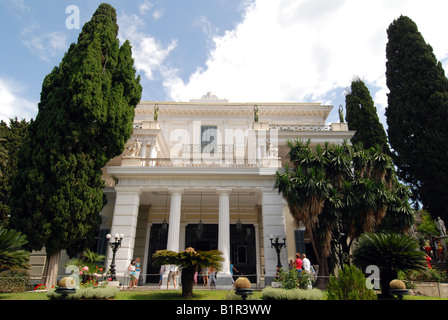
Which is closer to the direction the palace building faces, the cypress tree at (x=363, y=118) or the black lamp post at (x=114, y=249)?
the black lamp post

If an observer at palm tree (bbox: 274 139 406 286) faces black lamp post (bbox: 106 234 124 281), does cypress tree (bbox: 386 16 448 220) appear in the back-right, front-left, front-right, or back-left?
back-right

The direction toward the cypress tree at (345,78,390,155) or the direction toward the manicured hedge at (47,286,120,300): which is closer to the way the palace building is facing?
the manicured hedge

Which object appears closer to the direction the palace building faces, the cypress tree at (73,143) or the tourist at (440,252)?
the cypress tree

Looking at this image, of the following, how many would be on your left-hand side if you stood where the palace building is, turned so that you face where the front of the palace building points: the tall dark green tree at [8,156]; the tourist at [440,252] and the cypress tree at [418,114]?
2

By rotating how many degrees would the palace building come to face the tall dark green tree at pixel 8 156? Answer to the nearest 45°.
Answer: approximately 90° to its right

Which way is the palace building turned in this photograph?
toward the camera

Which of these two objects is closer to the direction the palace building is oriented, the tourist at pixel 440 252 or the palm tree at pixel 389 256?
the palm tree

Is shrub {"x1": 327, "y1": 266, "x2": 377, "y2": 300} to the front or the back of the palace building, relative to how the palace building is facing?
to the front

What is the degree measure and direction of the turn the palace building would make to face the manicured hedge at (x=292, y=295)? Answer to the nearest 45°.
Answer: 0° — it already faces it

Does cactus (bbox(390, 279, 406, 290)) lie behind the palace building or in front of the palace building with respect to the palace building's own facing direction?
in front

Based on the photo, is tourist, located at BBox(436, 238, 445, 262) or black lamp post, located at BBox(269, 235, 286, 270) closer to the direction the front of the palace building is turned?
the black lamp post

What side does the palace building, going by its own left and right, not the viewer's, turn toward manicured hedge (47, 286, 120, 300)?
front

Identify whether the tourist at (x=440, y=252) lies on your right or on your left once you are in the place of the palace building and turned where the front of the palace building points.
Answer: on your left
